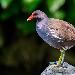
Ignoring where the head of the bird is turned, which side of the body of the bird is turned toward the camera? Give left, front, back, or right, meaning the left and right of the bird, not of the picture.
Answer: left

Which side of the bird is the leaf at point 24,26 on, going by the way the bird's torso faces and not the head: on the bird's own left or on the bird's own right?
on the bird's own right
